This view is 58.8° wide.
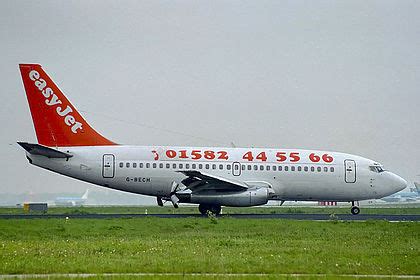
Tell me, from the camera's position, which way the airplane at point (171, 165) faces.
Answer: facing to the right of the viewer
